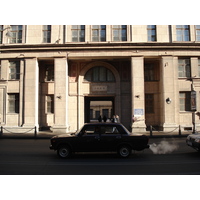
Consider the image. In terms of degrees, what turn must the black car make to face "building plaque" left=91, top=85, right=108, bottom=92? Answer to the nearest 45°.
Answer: approximately 90° to its right

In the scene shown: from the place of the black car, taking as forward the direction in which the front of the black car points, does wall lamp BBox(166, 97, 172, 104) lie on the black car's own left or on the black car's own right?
on the black car's own right

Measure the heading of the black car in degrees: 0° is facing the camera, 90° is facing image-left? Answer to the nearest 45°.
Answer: approximately 90°

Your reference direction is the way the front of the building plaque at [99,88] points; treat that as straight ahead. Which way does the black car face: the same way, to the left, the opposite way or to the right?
to the right

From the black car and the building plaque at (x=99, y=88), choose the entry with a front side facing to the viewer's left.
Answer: the black car

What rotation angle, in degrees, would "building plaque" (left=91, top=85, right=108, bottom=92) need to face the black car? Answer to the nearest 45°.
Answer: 0° — it already faces it

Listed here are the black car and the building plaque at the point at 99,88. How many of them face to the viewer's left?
1

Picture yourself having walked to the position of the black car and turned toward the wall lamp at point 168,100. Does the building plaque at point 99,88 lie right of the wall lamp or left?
left

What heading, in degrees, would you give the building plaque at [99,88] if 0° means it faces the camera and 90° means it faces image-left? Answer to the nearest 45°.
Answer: approximately 0°

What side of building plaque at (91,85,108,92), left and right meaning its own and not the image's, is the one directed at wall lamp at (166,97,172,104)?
left

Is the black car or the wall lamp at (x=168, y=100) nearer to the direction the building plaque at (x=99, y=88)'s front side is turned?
the black car
